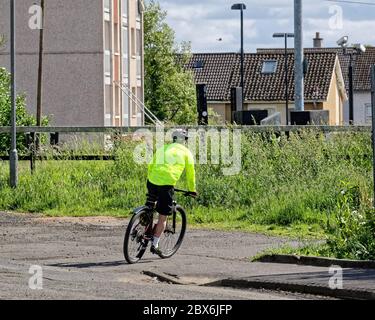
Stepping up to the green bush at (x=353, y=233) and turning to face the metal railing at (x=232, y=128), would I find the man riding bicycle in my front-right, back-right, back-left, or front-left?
front-left

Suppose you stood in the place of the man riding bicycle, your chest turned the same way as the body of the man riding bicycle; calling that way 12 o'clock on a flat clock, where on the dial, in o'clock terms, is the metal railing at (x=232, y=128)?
The metal railing is roughly at 11 o'clock from the man riding bicycle.

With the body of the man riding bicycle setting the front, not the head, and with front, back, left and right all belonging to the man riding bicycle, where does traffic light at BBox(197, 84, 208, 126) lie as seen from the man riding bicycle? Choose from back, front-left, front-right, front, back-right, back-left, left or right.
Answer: front-left

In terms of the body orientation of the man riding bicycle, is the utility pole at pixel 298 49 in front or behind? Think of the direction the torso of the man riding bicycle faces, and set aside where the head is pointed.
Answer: in front

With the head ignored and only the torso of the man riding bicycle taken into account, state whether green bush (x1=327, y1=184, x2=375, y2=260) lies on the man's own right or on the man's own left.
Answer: on the man's own right

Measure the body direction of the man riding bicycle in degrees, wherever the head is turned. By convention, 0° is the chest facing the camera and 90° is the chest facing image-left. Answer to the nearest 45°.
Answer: approximately 225°
